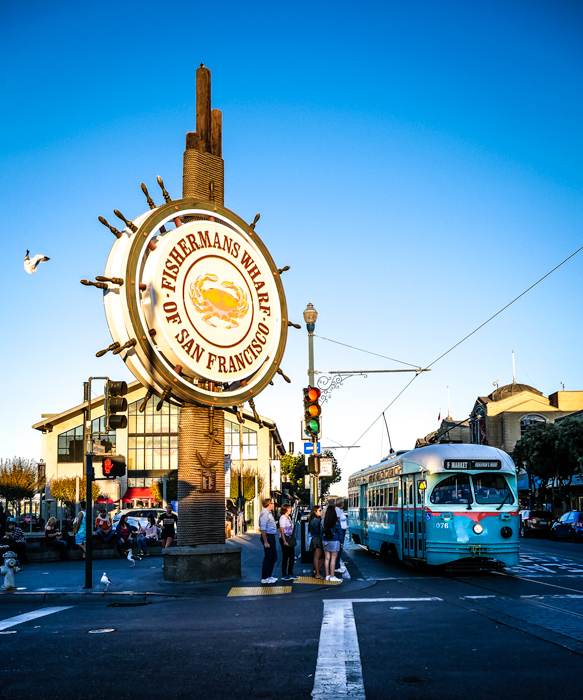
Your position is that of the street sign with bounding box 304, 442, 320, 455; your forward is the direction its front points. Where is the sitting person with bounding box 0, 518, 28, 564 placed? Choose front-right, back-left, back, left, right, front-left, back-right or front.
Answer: right

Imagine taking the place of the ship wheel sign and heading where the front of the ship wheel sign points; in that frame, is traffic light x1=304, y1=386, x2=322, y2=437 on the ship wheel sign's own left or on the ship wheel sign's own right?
on the ship wheel sign's own left

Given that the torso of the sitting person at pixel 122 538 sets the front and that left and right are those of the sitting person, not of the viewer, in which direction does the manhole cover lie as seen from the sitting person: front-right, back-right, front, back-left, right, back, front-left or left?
front-right

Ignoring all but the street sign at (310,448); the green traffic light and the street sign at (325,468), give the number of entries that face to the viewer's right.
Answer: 0

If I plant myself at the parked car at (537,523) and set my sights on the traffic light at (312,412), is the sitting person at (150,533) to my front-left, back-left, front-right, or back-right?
front-right

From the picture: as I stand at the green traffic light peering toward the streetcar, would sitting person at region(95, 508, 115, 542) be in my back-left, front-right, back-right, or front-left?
back-left

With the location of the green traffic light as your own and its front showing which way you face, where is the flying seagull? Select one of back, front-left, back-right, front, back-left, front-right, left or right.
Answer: right

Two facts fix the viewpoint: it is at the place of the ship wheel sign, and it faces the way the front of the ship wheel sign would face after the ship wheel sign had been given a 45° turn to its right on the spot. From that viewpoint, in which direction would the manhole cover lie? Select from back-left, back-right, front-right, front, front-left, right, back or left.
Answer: front

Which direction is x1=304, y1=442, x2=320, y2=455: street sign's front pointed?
toward the camera
